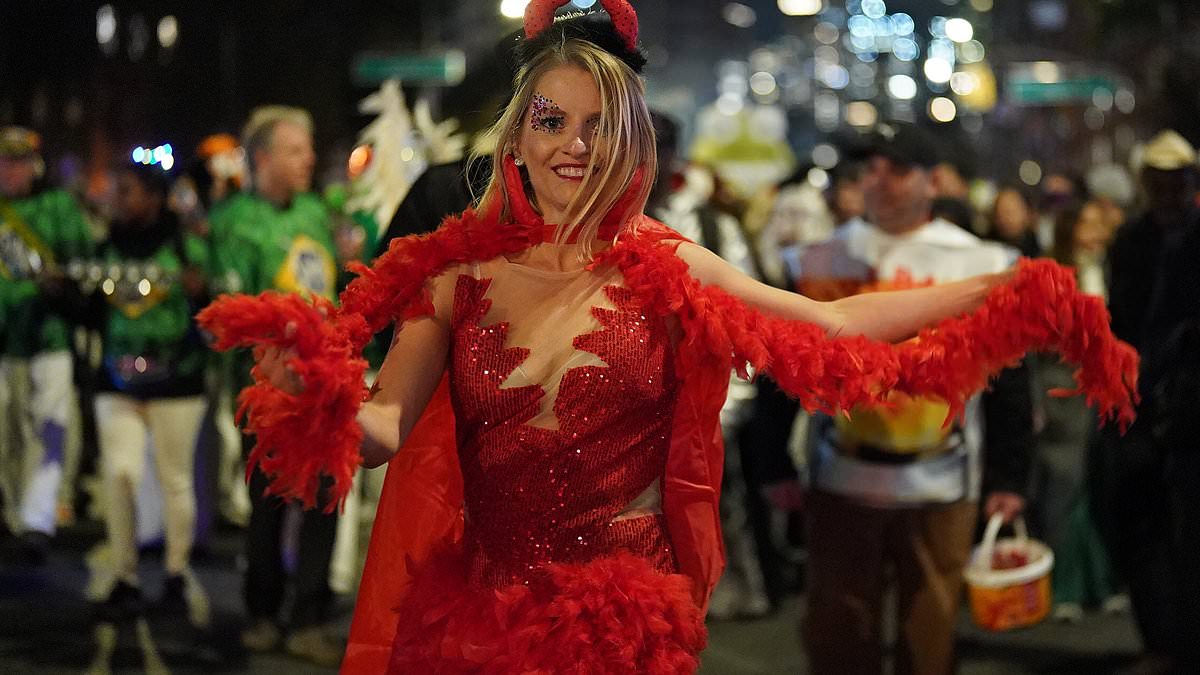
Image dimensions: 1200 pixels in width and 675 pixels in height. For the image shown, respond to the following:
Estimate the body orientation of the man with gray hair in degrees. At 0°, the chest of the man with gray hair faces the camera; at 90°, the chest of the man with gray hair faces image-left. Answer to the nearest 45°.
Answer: approximately 315°

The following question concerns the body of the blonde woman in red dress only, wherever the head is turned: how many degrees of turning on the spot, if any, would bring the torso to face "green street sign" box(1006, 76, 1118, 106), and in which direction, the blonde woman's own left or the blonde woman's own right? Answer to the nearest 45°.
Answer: approximately 180°

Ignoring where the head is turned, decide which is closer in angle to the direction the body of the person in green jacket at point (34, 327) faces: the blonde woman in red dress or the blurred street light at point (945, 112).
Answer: the blonde woman in red dress

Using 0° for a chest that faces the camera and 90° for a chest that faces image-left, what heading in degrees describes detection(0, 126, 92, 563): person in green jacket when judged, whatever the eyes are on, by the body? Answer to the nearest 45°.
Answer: approximately 0°

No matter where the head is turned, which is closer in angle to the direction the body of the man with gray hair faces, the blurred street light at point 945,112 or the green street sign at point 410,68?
the blurred street light

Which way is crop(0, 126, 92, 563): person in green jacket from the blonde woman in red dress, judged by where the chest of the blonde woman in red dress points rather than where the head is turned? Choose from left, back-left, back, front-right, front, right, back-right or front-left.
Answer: back-right
